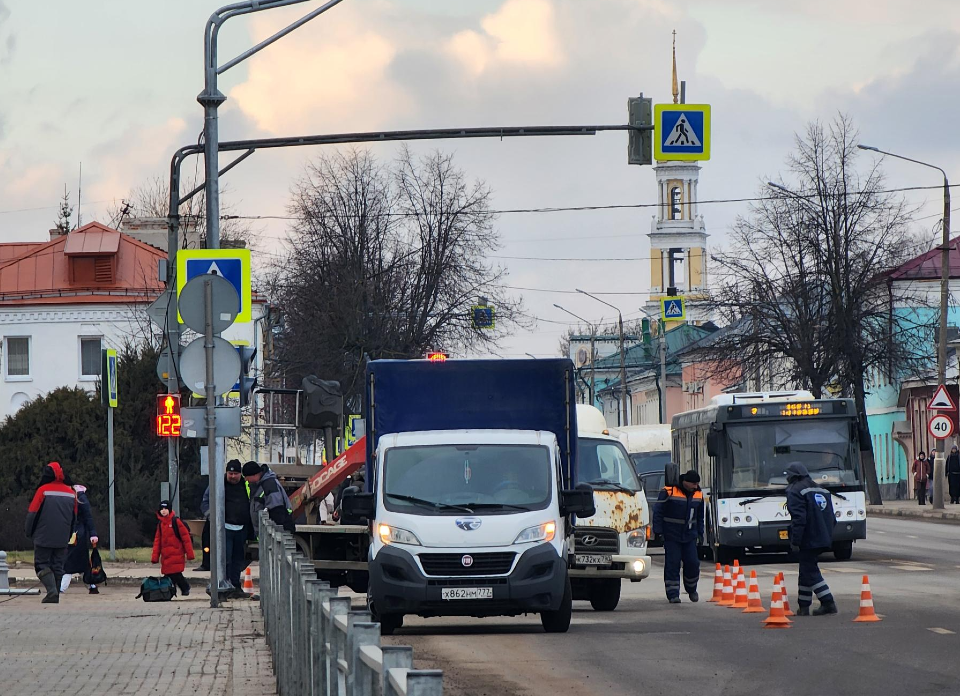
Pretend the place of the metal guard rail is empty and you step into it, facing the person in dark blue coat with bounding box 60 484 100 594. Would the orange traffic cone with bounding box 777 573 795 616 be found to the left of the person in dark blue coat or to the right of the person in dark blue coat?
right

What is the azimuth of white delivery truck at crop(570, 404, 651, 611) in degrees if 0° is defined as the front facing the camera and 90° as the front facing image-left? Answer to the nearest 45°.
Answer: approximately 0°

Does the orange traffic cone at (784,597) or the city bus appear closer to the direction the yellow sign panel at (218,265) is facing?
the orange traffic cone

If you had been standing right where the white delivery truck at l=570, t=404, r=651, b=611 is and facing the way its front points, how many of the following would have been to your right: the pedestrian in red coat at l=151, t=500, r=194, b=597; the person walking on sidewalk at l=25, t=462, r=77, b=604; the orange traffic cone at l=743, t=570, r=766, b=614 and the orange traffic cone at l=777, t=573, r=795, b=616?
2

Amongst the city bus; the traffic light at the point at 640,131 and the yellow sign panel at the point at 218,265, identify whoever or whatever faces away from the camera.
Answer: the traffic light

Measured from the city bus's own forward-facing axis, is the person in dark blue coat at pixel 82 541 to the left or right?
on its right

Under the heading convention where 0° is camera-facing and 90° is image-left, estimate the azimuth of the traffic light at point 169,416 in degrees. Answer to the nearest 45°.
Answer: approximately 0°

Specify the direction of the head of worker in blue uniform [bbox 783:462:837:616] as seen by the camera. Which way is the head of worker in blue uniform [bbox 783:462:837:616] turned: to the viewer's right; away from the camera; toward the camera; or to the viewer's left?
to the viewer's left

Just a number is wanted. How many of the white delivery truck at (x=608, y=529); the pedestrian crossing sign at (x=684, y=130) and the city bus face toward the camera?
3

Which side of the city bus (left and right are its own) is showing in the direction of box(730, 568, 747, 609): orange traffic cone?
front

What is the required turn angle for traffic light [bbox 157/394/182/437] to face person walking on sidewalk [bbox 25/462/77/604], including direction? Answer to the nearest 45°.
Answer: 0° — it already faces them

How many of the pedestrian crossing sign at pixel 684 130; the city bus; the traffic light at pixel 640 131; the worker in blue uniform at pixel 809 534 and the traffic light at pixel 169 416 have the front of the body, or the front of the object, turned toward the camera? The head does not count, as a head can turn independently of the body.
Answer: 3
